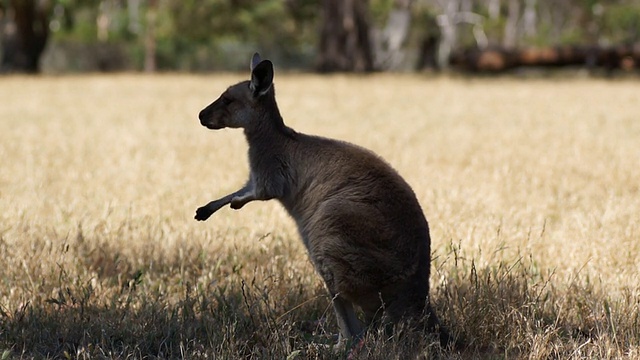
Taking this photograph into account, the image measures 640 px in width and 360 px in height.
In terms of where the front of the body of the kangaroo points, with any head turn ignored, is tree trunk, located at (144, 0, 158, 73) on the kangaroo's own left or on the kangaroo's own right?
on the kangaroo's own right

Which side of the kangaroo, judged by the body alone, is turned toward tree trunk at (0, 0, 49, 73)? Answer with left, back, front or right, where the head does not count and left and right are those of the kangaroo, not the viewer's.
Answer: right

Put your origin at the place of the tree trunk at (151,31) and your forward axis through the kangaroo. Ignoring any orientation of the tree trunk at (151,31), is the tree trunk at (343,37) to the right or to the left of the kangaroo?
left

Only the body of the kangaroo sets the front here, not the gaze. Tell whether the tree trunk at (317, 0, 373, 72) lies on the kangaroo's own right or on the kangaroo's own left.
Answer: on the kangaroo's own right

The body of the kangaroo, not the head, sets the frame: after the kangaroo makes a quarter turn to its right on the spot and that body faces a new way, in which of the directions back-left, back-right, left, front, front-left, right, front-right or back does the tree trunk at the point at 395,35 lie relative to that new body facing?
front

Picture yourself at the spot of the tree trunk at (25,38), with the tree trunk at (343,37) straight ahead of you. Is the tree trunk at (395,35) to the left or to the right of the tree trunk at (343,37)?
left

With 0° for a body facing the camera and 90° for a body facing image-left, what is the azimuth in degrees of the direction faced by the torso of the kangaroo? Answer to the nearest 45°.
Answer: approximately 90°
